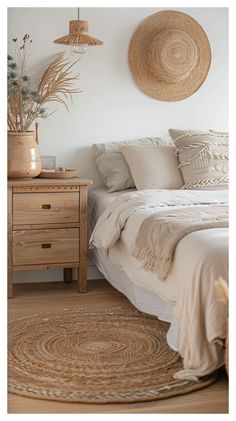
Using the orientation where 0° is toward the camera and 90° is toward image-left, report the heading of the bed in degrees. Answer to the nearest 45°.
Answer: approximately 315°

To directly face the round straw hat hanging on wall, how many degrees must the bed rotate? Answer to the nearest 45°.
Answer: approximately 135° to its left

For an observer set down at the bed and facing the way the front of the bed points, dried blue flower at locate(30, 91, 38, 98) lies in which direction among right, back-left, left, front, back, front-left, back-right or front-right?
back

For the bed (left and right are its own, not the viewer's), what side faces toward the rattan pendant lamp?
right

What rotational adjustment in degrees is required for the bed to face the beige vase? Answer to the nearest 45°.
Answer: approximately 180°
